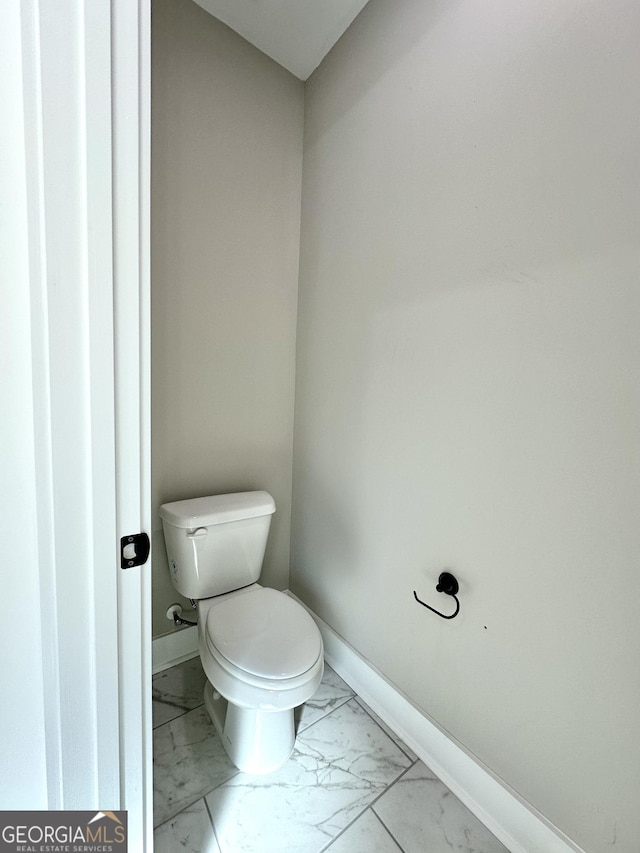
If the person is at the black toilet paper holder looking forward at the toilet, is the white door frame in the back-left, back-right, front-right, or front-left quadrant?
front-left

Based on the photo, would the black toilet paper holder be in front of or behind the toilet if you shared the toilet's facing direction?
in front

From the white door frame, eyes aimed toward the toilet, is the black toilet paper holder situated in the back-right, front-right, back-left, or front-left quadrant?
front-right
